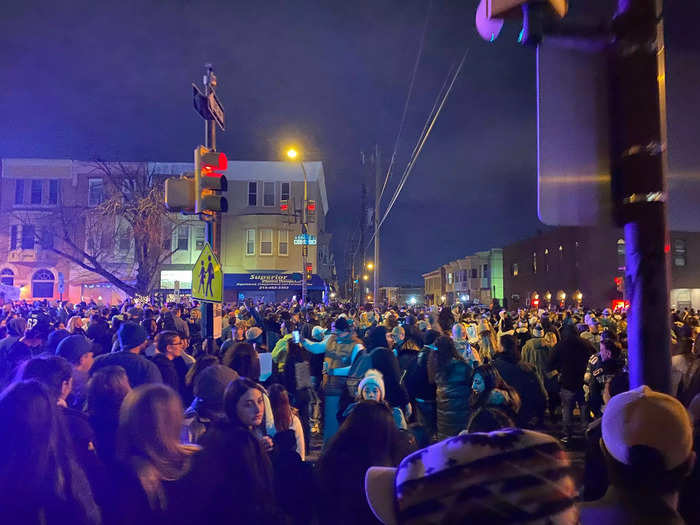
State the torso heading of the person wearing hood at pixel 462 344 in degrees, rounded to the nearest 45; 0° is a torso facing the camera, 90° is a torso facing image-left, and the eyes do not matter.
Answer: approximately 180°

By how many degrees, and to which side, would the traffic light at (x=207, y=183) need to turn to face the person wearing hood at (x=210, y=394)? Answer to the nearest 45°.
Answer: approximately 45° to its right

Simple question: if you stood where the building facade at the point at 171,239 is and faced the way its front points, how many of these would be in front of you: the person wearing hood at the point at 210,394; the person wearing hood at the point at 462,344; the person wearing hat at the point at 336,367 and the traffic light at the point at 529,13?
4

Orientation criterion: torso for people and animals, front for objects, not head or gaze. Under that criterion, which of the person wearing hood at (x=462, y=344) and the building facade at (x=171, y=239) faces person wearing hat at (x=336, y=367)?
the building facade

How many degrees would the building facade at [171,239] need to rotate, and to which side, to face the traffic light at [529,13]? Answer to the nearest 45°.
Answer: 0° — it already faces it

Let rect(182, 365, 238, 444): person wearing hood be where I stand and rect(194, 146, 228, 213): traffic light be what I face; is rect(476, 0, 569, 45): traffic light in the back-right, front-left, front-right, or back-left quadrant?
back-right
